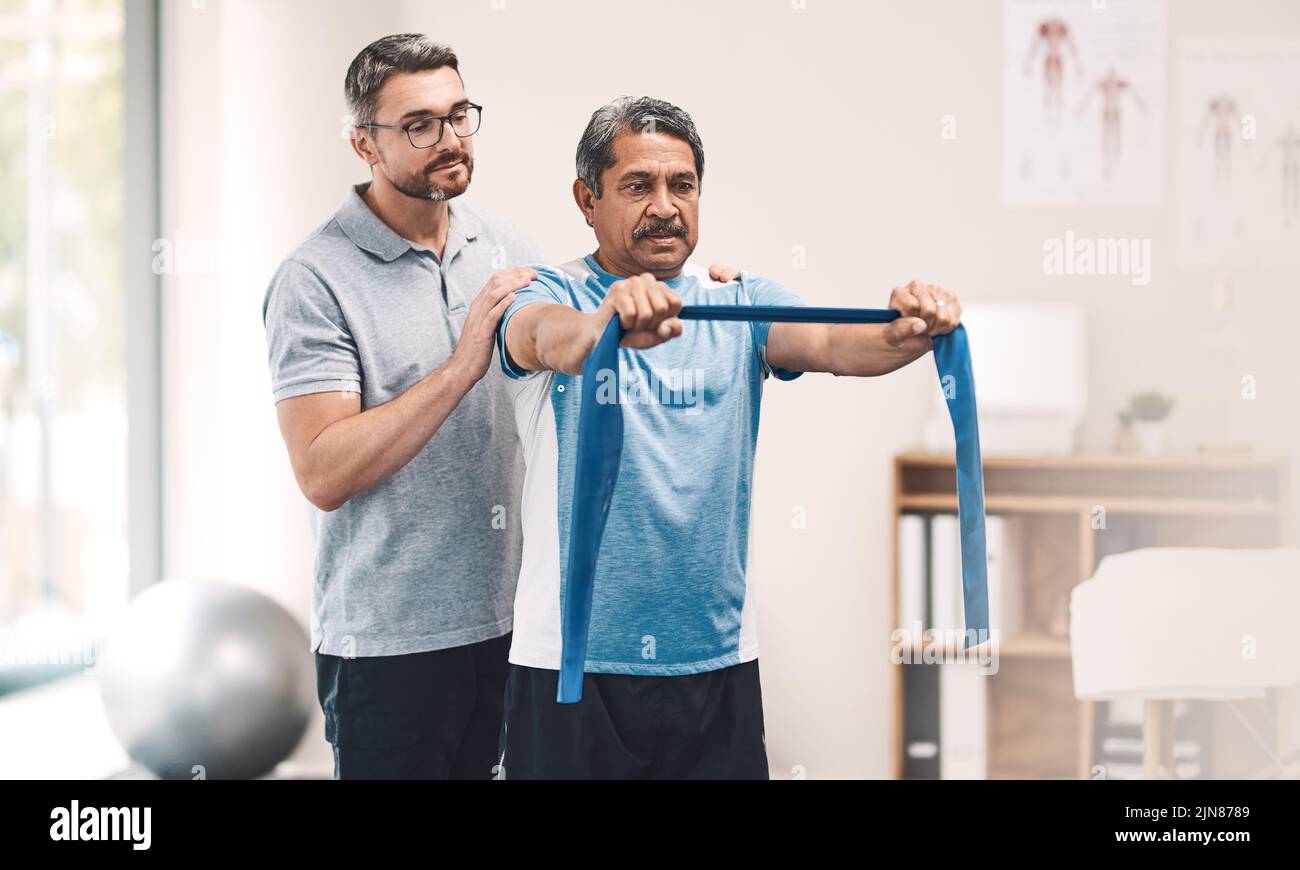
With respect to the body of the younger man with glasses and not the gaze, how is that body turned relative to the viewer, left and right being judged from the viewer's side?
facing the viewer and to the right of the viewer

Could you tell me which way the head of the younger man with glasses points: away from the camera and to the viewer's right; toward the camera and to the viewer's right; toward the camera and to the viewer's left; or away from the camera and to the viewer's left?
toward the camera and to the viewer's right

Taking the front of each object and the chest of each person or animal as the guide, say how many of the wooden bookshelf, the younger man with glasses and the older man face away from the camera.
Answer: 0

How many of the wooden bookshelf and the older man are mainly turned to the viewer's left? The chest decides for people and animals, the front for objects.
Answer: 0

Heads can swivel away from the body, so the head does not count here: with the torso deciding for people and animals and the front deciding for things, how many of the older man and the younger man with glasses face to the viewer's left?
0

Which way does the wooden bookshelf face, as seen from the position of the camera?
facing the viewer

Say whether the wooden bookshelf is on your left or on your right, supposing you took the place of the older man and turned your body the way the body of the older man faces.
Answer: on your left

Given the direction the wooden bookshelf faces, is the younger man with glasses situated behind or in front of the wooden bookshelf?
in front

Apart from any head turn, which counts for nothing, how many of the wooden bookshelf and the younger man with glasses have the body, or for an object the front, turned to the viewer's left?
0

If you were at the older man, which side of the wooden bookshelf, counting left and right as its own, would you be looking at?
front
